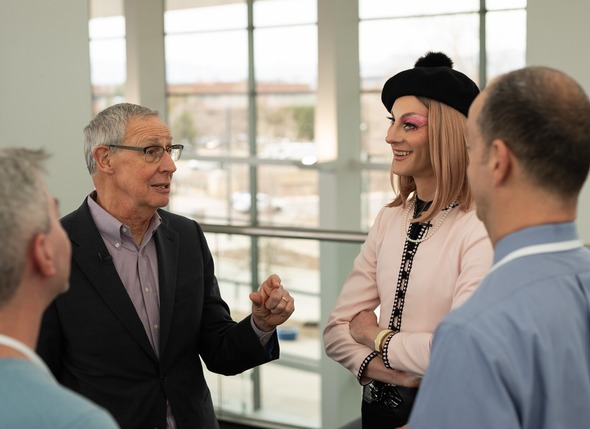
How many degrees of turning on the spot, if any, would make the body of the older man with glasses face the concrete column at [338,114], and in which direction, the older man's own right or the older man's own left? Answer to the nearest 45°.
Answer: approximately 135° to the older man's own left

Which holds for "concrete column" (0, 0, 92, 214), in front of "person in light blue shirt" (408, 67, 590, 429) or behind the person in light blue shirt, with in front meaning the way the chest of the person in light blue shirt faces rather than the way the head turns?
in front

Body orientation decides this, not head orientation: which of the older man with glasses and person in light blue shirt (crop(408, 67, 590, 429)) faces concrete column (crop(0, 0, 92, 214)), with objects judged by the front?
the person in light blue shirt

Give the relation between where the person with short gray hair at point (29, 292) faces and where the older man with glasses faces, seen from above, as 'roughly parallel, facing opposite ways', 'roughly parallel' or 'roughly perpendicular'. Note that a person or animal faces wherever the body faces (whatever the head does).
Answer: roughly perpendicular

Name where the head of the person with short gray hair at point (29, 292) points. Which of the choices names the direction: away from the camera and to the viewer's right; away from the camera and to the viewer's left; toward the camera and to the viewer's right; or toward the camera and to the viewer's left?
away from the camera and to the viewer's right

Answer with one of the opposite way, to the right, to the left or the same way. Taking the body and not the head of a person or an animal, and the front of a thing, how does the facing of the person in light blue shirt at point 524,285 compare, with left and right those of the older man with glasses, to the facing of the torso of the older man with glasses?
the opposite way

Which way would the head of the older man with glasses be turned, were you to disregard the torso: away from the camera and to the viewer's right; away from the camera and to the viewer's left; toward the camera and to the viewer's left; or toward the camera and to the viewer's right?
toward the camera and to the viewer's right

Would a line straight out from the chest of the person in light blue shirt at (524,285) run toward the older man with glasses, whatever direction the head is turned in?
yes

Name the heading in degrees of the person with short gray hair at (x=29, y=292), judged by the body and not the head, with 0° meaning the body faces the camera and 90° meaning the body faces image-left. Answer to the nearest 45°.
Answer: approximately 225°

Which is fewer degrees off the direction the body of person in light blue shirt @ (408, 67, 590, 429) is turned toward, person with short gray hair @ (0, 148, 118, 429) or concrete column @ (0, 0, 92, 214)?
the concrete column

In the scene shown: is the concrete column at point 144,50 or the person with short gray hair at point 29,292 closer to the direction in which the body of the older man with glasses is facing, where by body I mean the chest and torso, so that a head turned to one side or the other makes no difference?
the person with short gray hair

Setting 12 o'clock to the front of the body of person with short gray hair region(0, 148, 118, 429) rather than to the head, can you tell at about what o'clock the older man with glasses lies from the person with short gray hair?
The older man with glasses is roughly at 11 o'clock from the person with short gray hair.

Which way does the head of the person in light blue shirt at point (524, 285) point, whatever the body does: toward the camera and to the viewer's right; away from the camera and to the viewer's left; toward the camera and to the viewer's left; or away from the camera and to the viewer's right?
away from the camera and to the viewer's left

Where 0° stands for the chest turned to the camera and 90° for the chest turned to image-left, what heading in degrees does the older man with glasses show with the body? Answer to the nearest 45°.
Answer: approximately 315°

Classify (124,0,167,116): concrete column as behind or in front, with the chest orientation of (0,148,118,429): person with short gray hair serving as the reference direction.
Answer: in front
